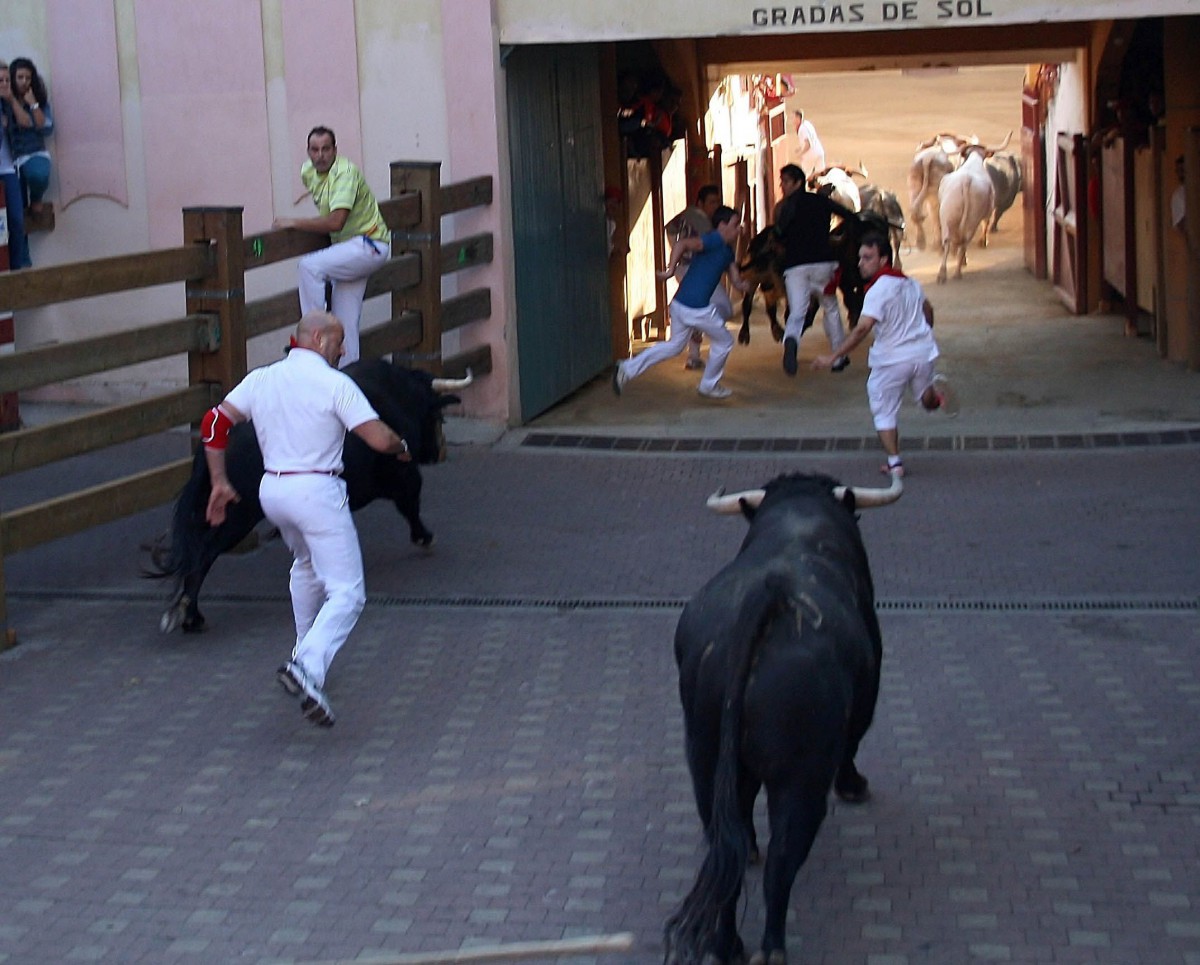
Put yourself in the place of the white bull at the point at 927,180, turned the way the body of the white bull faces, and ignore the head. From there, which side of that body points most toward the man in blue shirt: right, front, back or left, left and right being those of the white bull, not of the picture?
back

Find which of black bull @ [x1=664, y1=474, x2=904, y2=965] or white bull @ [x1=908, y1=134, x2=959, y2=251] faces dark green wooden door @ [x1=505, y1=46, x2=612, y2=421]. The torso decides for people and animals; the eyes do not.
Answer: the black bull

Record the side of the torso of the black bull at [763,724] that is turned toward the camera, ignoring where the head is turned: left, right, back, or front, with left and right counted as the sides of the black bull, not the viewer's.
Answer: back

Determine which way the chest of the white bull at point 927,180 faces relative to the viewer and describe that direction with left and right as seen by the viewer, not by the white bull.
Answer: facing away from the viewer

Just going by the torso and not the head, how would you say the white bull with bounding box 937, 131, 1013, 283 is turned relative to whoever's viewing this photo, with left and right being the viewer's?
facing away from the viewer

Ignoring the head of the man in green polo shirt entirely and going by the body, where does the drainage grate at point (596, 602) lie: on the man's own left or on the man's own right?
on the man's own left

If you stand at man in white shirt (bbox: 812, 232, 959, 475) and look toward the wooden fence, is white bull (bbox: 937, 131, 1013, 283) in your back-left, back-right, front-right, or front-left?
back-right

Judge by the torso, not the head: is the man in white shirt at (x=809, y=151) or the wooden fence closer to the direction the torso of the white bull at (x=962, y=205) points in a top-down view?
the man in white shirt
